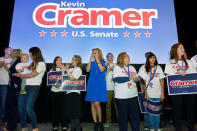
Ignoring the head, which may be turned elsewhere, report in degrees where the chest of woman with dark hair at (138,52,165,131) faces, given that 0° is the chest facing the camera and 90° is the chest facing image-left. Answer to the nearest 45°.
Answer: approximately 0°

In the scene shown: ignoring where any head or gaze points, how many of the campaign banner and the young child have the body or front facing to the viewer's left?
0

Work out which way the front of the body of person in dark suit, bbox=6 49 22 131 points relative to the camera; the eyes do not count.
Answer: to the viewer's right

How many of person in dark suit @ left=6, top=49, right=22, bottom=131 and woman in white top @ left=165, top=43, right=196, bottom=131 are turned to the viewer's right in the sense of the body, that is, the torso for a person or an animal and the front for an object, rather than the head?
1

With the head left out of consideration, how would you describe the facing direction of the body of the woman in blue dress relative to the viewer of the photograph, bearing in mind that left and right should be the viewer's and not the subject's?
facing the viewer

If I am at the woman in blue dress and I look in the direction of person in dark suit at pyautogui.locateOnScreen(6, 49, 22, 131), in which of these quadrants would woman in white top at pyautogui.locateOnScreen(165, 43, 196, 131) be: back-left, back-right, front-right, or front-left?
back-left

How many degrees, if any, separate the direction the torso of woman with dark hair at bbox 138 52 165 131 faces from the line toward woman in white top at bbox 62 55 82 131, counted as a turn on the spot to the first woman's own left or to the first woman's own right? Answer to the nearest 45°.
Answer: approximately 90° to the first woman's own right

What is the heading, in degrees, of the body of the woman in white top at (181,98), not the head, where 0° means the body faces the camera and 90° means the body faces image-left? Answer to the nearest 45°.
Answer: approximately 0°

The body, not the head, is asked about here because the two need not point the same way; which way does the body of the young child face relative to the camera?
toward the camera

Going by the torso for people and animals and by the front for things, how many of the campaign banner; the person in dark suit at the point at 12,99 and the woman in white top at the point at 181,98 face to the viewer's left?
0

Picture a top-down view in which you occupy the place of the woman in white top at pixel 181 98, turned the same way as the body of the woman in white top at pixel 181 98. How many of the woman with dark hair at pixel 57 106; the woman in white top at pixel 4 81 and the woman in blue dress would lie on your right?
3

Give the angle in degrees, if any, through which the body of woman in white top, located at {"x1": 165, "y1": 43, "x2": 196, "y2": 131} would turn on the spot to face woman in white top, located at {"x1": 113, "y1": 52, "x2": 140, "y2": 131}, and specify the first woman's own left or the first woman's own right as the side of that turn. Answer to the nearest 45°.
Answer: approximately 90° to the first woman's own right
